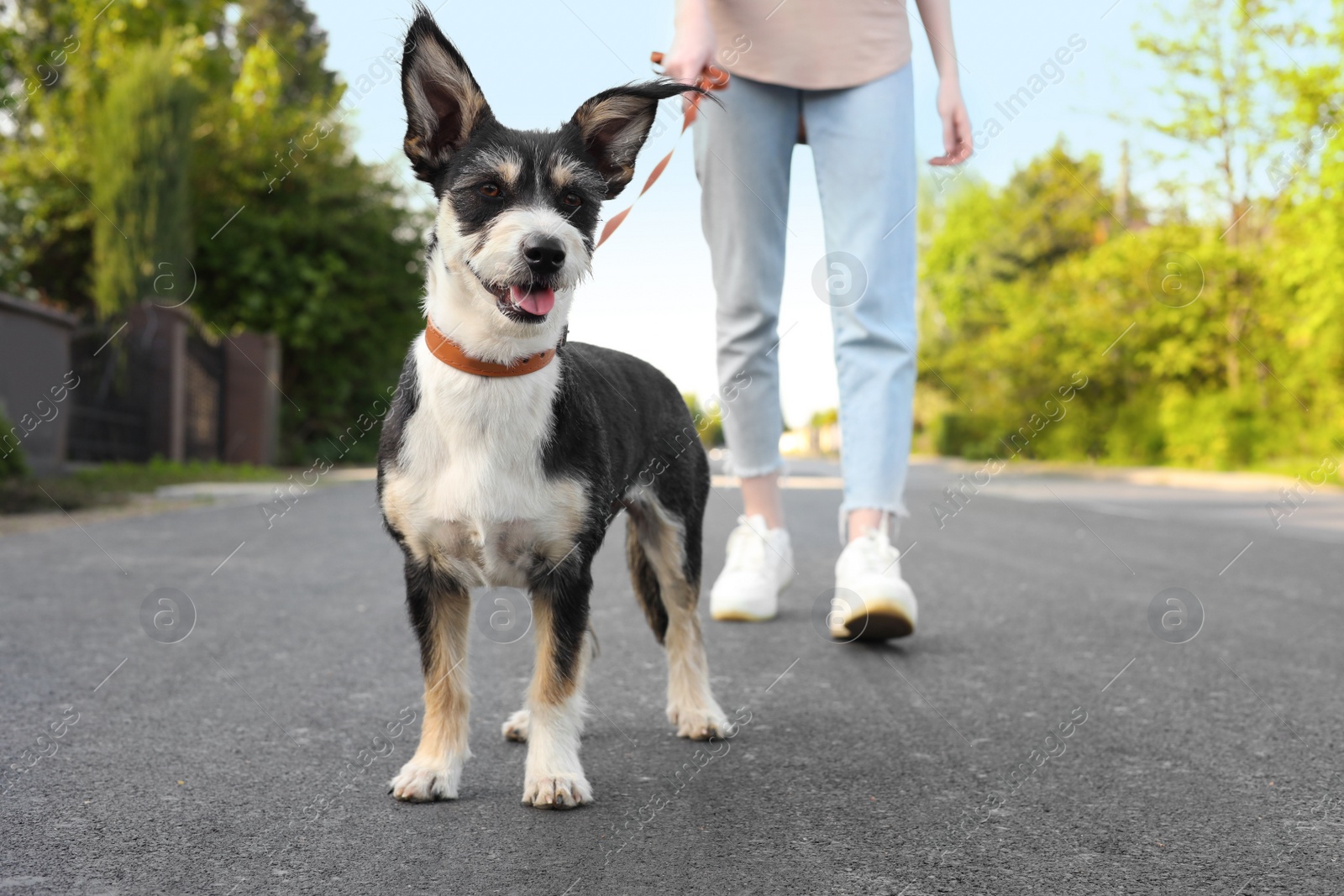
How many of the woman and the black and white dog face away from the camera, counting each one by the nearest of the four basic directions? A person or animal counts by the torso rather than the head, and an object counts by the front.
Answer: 0

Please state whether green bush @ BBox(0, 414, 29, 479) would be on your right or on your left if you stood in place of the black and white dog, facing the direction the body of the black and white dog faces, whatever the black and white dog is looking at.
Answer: on your right

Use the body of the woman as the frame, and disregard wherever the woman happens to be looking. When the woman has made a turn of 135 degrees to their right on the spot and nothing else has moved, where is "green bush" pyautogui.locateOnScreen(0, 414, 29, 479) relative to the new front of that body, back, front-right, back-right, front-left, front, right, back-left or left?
front

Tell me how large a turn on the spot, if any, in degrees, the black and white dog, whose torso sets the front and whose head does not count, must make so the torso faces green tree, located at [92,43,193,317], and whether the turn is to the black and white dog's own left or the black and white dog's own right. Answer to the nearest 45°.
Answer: approximately 135° to the black and white dog's own right

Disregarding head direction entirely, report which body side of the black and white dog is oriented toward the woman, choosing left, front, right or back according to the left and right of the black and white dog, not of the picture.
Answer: back

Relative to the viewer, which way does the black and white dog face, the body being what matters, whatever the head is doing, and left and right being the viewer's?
facing the viewer and to the left of the viewer

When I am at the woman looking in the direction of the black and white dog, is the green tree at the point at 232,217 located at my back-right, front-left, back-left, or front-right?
back-right

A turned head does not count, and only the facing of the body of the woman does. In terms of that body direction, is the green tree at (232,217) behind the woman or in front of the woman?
behind

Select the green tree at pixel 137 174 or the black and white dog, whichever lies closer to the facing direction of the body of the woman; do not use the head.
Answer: the black and white dog

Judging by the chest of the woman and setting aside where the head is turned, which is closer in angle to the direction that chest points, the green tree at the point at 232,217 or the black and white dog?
the black and white dog

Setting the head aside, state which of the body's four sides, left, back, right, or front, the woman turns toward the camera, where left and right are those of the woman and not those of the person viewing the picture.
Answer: front

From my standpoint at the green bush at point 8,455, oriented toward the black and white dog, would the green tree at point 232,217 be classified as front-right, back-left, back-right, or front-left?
back-left

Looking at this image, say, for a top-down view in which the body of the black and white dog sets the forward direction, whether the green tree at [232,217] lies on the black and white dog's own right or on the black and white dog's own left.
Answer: on the black and white dog's own right
